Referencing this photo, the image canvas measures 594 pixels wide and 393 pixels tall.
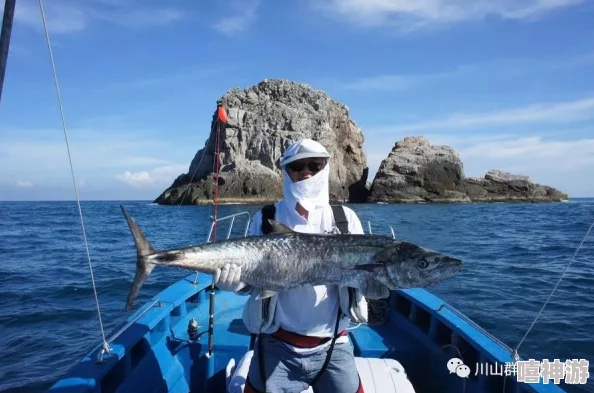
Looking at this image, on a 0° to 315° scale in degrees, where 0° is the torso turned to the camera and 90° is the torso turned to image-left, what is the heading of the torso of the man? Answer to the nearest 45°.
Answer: approximately 0°

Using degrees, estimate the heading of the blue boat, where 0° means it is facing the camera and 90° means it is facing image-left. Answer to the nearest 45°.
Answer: approximately 180°
